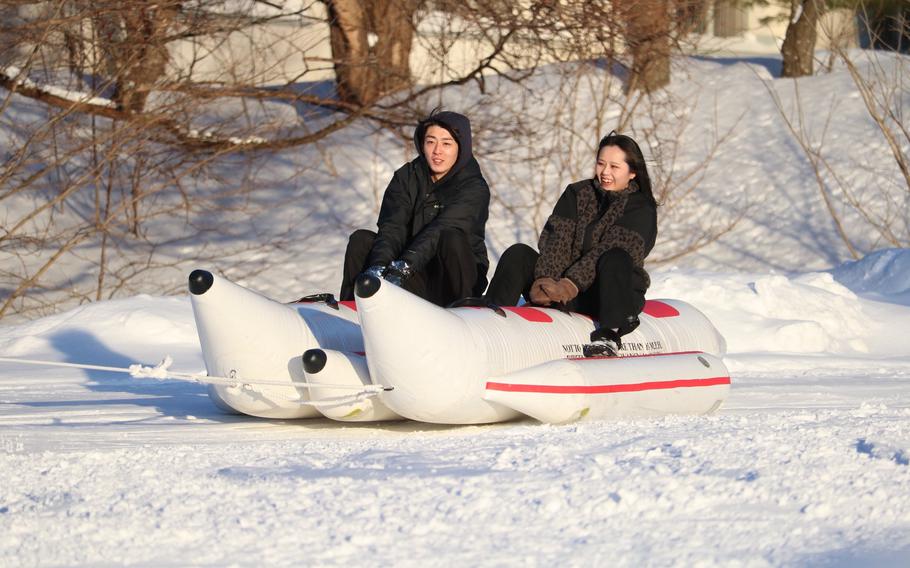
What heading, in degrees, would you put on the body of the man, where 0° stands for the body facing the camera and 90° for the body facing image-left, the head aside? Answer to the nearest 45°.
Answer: approximately 45°

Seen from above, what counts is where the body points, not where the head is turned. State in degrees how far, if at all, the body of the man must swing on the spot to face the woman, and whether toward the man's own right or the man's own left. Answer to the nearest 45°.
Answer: approximately 135° to the man's own left

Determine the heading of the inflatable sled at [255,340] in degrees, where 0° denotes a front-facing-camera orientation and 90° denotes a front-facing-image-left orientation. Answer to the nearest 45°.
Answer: approximately 45°
